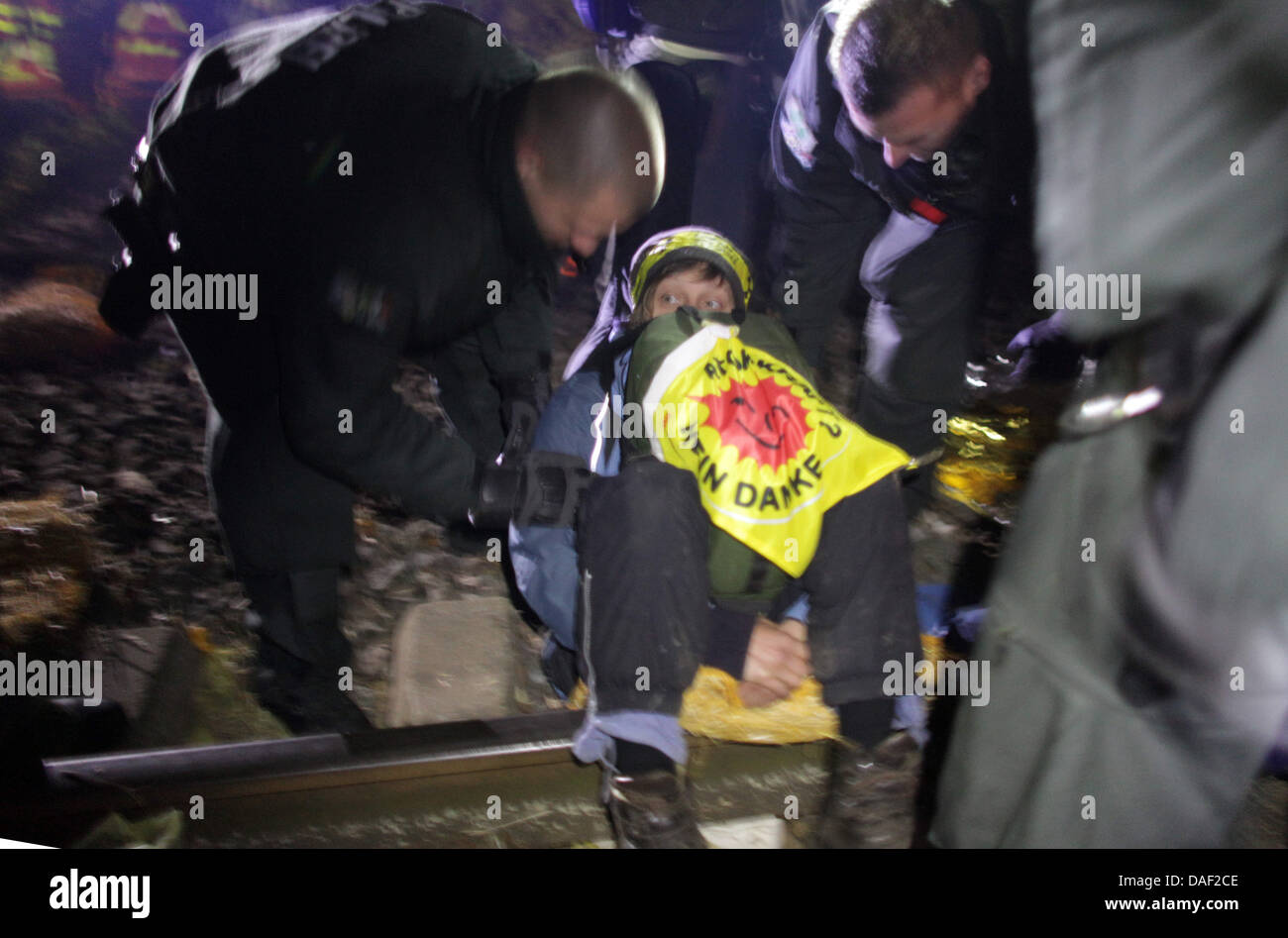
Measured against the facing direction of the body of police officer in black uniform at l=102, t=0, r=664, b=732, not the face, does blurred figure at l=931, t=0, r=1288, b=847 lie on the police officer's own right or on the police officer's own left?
on the police officer's own right

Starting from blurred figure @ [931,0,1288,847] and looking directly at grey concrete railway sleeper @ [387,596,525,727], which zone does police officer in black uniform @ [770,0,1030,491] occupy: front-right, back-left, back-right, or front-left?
front-right

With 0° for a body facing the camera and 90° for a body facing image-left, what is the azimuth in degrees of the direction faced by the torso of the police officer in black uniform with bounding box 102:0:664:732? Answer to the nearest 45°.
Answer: approximately 270°

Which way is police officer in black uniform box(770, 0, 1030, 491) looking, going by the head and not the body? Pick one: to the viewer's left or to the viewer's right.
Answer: to the viewer's left
